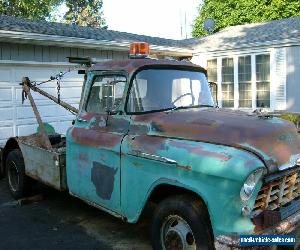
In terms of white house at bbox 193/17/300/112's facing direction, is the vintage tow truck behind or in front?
in front

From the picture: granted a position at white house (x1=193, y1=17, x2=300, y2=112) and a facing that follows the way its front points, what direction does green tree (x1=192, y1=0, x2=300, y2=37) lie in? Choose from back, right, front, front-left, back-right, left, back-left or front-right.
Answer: back-right

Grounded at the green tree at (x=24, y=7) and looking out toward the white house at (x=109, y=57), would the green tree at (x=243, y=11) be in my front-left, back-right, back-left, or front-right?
front-left

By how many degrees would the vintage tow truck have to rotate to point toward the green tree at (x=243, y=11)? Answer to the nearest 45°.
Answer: approximately 135° to its left

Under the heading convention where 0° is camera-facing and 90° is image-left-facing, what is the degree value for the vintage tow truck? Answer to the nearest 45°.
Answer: approximately 315°

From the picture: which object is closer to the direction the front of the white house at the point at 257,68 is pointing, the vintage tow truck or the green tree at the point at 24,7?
the vintage tow truck

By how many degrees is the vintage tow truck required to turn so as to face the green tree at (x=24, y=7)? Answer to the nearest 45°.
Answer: approximately 135° to its left

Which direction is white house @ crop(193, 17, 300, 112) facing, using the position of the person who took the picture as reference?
facing the viewer and to the left of the viewer

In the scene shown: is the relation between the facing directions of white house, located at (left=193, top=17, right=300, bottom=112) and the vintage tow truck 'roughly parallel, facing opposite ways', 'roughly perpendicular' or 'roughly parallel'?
roughly perpendicular

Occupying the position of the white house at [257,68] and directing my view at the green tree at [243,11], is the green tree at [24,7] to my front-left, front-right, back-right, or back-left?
front-left

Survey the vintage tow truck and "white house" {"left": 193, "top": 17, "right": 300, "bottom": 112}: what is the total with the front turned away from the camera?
0

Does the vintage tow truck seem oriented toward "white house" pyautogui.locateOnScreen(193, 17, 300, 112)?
no
